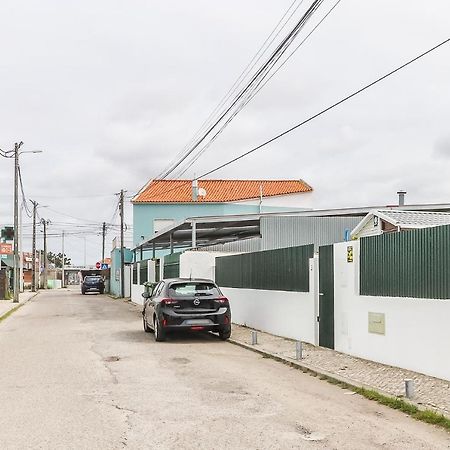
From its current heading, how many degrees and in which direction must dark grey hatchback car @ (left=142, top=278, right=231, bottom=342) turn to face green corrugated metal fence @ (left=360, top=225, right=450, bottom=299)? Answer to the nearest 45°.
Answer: approximately 135° to its right

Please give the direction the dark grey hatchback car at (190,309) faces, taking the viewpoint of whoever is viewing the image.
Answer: facing away from the viewer

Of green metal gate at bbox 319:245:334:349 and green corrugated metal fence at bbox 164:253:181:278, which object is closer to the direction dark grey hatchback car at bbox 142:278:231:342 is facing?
the green corrugated metal fence

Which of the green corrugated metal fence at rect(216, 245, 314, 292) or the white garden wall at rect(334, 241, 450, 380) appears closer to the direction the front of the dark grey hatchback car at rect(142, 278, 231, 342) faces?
the green corrugated metal fence

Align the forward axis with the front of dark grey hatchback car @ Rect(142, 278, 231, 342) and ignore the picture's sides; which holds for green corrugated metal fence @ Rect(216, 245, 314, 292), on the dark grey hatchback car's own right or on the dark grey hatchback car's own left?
on the dark grey hatchback car's own right

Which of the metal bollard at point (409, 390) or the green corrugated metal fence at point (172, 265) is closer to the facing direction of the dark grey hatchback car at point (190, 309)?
the green corrugated metal fence

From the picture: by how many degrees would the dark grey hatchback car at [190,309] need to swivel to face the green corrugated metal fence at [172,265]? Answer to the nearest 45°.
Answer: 0° — it already faces it

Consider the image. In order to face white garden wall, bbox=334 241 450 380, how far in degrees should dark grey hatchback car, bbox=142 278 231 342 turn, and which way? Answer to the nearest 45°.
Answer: approximately 135° to its right

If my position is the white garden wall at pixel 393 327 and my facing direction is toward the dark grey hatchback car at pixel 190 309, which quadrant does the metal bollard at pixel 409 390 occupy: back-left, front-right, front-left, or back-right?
back-left
